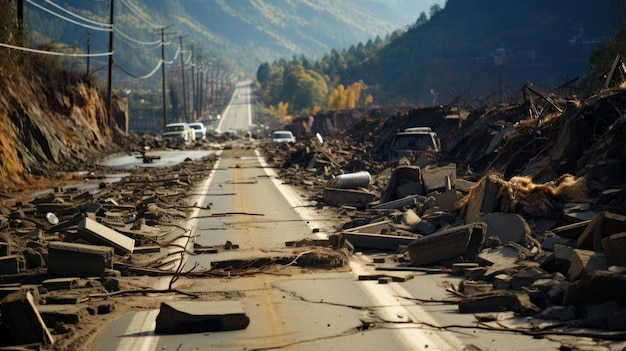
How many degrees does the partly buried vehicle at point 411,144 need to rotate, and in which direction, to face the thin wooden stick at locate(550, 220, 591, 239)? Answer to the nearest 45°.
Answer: approximately 45° to its left

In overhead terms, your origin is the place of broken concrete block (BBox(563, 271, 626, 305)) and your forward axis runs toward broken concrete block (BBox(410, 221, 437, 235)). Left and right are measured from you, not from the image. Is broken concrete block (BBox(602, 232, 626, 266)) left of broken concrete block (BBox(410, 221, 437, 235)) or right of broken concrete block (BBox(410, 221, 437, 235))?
right

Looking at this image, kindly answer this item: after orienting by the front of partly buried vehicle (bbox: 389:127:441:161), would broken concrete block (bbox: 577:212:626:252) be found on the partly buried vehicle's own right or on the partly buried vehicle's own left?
on the partly buried vehicle's own left

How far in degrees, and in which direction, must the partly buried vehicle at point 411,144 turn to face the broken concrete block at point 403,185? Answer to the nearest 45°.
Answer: approximately 45° to its left
